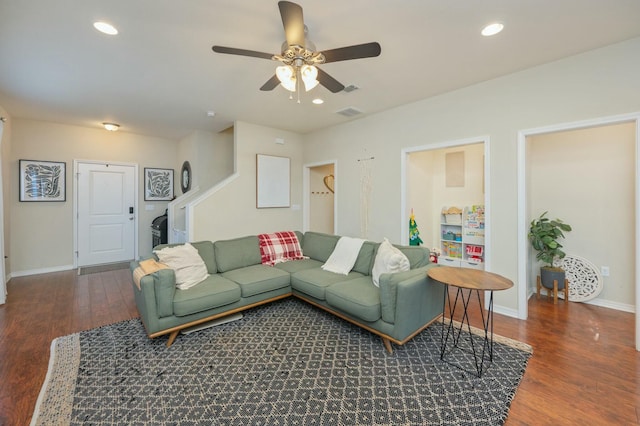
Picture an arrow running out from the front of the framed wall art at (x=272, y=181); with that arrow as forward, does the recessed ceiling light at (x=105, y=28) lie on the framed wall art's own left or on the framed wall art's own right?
on the framed wall art's own right

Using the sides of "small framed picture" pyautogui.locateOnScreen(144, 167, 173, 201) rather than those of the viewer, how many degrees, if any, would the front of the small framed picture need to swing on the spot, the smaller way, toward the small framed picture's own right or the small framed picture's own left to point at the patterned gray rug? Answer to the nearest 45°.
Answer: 0° — it already faces it

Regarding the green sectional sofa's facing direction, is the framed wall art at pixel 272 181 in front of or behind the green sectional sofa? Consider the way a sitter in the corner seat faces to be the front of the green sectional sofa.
behind

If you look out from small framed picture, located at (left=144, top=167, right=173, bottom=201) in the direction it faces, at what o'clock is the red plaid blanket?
The red plaid blanket is roughly at 11 o'clock from the small framed picture.

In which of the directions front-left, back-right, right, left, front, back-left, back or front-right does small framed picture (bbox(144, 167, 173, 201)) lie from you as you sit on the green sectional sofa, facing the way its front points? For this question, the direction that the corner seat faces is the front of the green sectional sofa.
back-right

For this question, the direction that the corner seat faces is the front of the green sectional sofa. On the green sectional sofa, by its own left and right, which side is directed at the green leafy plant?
left

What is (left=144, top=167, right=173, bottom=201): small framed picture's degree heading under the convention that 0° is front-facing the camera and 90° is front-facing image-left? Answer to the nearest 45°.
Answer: approximately 0°

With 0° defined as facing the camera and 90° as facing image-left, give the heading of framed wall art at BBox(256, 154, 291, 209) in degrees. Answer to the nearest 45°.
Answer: approximately 315°

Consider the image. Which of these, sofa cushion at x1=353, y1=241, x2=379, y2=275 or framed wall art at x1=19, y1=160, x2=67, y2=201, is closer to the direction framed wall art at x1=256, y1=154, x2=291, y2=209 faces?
the sofa cushion

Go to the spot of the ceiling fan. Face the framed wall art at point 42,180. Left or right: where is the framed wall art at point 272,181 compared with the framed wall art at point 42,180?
right

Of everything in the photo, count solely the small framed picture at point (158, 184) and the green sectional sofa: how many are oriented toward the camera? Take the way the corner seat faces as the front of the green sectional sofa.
2
